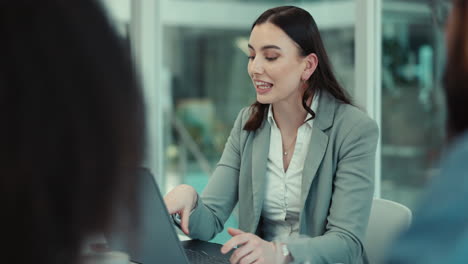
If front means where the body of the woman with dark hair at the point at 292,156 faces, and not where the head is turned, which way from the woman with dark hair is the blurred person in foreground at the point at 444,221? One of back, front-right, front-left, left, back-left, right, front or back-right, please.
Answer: front-left

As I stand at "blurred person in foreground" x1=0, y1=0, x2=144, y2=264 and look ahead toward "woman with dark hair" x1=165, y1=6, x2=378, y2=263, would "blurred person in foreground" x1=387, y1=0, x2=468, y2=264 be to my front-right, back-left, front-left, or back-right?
front-right

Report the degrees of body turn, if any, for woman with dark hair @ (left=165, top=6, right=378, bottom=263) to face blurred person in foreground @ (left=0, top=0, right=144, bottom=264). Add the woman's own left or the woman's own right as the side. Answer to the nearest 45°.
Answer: approximately 45° to the woman's own left

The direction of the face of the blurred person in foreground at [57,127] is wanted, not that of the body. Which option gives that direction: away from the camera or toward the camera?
away from the camera

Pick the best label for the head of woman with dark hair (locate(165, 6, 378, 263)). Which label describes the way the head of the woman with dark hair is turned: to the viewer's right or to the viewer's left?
to the viewer's left

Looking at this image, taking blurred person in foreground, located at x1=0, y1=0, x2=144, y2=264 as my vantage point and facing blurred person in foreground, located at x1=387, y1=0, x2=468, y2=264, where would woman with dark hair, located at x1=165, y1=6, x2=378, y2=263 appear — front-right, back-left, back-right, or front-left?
front-left

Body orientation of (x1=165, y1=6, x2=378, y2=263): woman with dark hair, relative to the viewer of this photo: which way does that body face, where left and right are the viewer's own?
facing the viewer and to the left of the viewer
